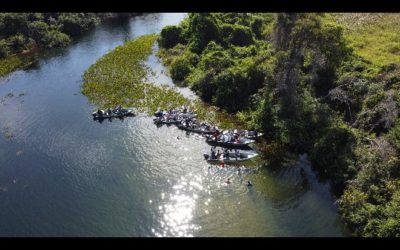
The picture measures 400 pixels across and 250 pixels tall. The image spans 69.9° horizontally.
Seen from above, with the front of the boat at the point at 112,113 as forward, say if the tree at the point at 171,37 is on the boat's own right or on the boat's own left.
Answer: on the boat's own left

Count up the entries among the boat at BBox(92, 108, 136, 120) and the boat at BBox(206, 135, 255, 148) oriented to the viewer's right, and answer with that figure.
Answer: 2

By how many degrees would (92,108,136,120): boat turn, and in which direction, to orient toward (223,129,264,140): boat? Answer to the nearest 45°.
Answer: approximately 45° to its right

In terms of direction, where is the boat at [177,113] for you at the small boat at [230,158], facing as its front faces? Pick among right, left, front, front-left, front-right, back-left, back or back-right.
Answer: back-left

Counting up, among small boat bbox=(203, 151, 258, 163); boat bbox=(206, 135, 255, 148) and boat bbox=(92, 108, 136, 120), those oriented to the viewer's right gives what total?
3

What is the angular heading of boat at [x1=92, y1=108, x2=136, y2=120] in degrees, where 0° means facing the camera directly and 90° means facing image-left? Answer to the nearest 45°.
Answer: approximately 270°

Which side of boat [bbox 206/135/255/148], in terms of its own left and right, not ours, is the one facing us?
right

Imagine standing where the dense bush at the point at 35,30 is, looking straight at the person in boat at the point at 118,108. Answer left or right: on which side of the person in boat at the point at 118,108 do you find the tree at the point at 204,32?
left

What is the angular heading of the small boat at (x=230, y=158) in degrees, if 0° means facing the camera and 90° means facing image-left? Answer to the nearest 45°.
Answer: approximately 270°
